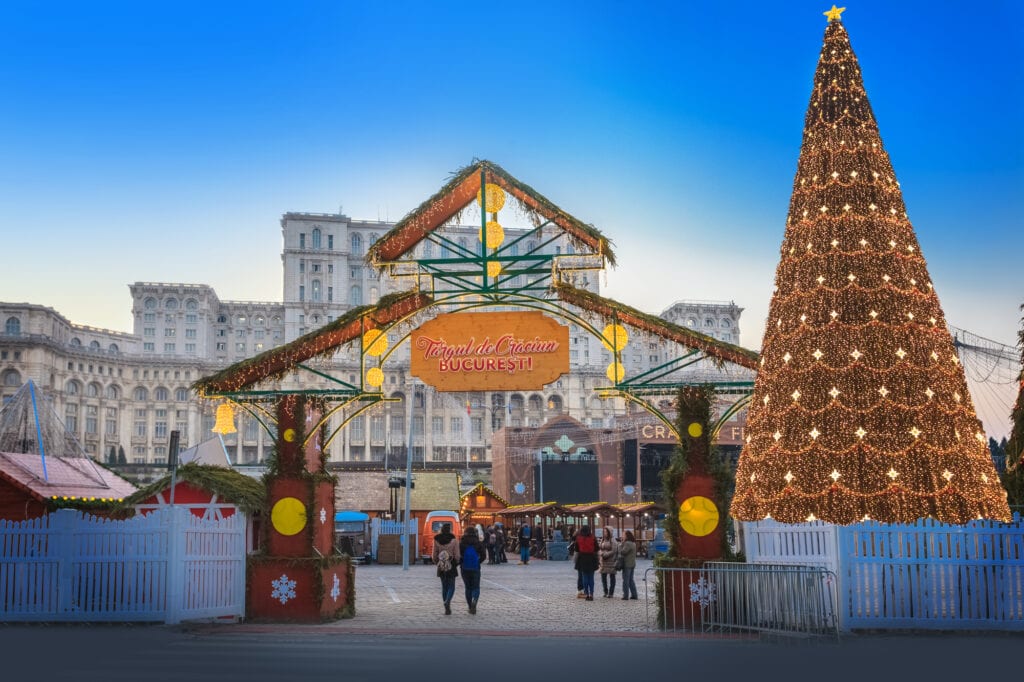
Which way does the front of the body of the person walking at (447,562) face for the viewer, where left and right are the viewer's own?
facing away from the viewer

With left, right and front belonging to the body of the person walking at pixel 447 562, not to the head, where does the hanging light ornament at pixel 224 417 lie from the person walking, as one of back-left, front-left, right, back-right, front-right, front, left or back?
left

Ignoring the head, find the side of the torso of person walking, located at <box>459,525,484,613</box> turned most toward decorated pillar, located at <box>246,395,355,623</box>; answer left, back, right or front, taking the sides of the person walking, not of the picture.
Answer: left

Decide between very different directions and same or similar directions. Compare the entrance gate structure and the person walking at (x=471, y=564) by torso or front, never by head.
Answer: very different directions

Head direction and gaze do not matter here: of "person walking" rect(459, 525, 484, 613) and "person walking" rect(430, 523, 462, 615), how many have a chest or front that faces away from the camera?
2

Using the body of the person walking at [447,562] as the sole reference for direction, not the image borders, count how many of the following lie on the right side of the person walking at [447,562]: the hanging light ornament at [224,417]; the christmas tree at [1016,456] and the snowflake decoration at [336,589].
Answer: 1

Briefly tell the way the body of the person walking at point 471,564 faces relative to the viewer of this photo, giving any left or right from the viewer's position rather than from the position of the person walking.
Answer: facing away from the viewer

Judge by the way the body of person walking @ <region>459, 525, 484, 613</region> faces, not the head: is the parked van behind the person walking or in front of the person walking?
in front
